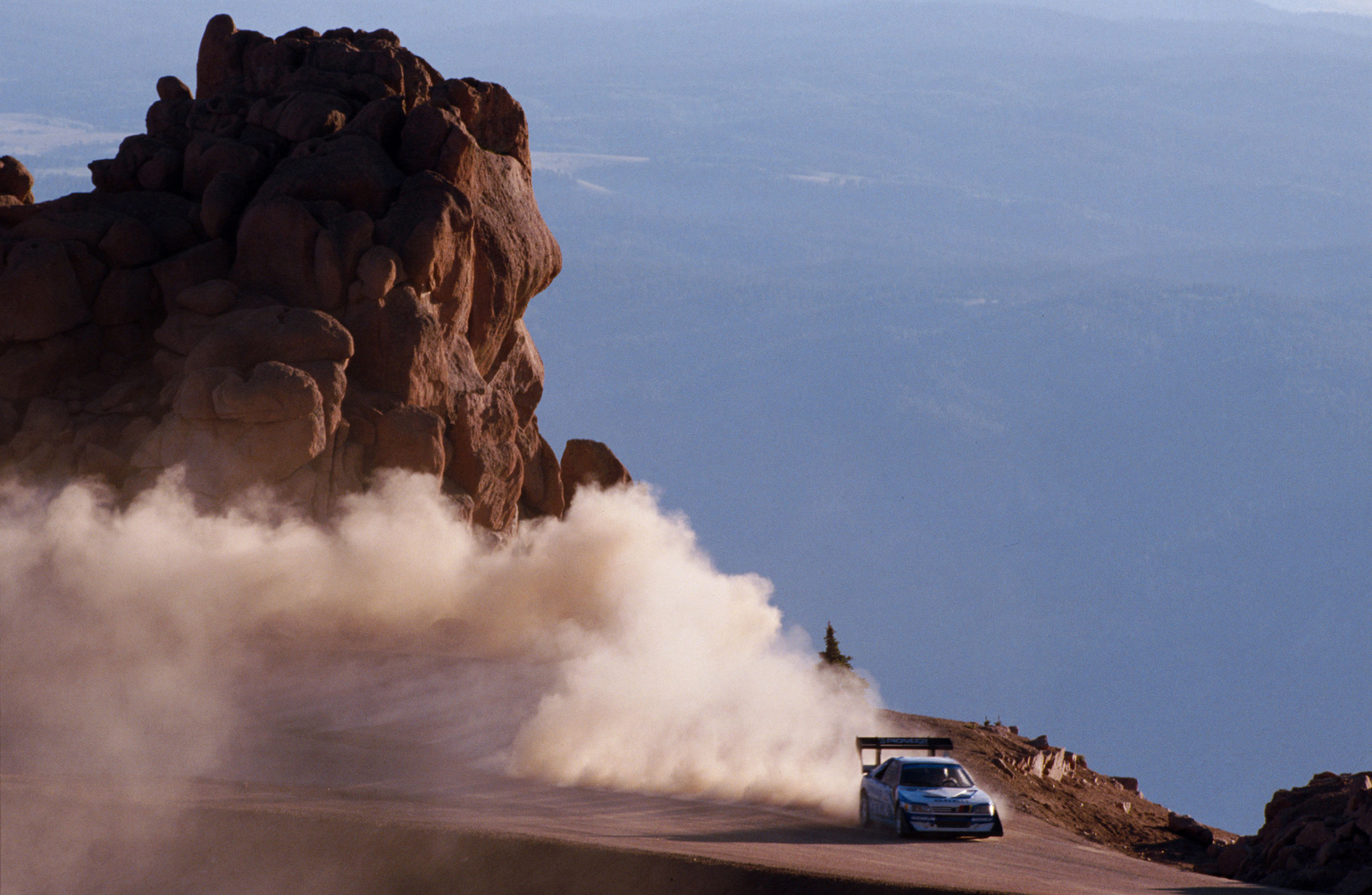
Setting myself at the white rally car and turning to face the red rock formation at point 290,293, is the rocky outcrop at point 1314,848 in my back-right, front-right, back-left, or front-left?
back-right

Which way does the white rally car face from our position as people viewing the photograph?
facing the viewer and to the right of the viewer

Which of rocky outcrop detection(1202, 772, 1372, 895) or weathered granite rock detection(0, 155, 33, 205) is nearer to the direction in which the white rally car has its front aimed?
the rocky outcrop

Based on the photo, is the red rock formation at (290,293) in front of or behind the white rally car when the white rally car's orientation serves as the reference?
behind

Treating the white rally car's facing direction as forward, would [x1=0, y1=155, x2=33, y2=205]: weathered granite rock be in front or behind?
behind

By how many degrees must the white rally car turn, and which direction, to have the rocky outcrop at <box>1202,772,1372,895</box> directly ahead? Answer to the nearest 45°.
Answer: approximately 90° to its left
